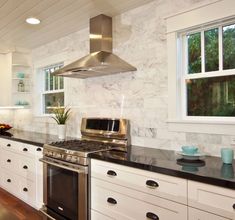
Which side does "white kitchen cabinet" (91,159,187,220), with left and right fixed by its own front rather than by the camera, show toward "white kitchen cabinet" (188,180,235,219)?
left

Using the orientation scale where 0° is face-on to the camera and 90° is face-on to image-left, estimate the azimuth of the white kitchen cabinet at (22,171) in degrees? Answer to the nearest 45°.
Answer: approximately 45°

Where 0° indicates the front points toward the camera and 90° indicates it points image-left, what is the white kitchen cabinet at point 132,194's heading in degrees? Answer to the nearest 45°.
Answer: approximately 45°

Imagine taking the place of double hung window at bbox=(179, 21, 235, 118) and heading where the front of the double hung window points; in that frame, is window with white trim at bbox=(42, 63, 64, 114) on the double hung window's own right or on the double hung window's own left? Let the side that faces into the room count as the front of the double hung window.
on the double hung window's own right

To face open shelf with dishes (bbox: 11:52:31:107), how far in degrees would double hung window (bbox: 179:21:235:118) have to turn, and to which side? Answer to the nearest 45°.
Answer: approximately 45° to its right

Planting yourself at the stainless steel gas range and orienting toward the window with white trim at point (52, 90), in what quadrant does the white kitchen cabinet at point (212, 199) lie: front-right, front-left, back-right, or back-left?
back-right

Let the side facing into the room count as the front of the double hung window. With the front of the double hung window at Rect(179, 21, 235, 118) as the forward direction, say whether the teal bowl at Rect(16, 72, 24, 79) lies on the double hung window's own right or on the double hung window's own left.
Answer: on the double hung window's own right

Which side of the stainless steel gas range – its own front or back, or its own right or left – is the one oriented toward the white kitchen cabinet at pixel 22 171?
right
